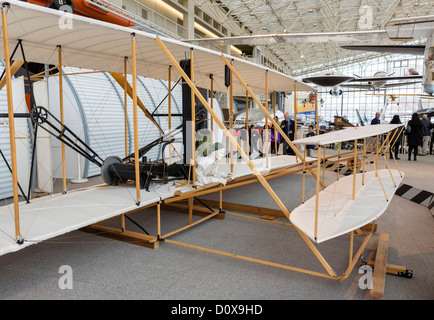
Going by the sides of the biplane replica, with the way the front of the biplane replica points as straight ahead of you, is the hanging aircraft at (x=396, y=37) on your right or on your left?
on your left

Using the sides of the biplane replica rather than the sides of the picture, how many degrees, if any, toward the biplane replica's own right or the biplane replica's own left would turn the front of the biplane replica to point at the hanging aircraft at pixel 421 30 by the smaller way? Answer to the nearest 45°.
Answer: approximately 90° to the biplane replica's own left

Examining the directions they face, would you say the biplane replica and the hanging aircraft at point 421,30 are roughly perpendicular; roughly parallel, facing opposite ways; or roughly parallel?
roughly perpendicular
